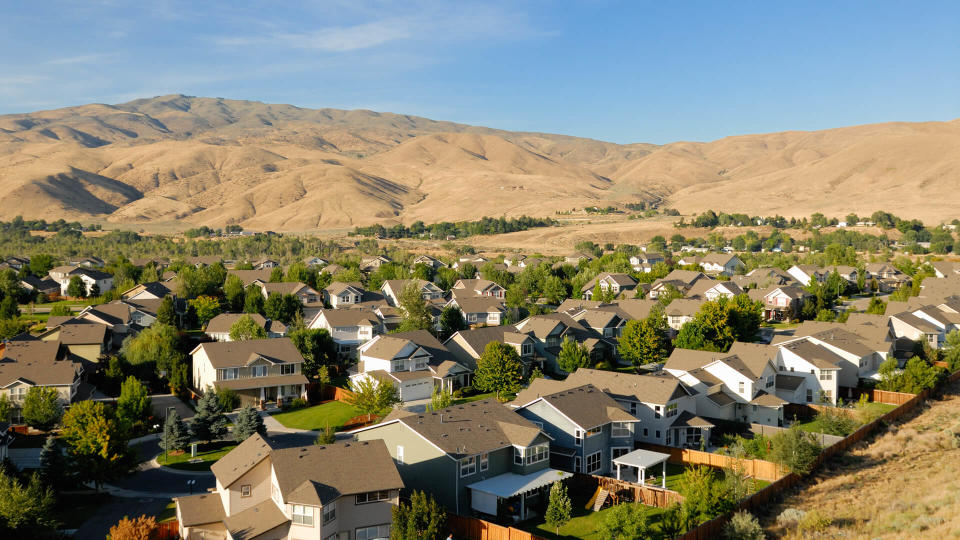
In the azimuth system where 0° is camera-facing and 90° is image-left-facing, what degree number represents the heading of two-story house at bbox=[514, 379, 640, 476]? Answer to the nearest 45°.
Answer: approximately 135°

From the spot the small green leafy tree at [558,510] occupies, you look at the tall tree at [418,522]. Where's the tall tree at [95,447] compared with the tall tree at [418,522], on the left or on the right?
right

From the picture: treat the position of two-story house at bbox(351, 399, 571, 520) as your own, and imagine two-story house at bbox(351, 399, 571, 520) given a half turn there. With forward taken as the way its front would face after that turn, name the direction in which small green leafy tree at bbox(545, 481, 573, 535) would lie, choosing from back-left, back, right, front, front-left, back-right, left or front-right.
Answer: front

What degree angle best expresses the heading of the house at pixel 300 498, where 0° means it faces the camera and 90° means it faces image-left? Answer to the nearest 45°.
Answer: approximately 135°

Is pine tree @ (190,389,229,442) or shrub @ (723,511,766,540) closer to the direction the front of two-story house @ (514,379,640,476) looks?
the pine tree

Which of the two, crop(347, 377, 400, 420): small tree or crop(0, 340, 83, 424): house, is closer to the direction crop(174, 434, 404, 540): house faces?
the house

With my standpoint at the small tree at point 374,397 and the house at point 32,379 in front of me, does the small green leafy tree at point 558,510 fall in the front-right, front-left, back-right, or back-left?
back-left

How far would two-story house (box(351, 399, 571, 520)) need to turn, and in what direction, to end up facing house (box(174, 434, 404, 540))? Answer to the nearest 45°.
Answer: approximately 90° to its left

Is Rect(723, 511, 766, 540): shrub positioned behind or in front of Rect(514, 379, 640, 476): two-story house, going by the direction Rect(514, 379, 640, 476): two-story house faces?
behind

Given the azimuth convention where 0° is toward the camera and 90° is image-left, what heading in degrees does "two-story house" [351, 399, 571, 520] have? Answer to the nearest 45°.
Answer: approximately 135°
